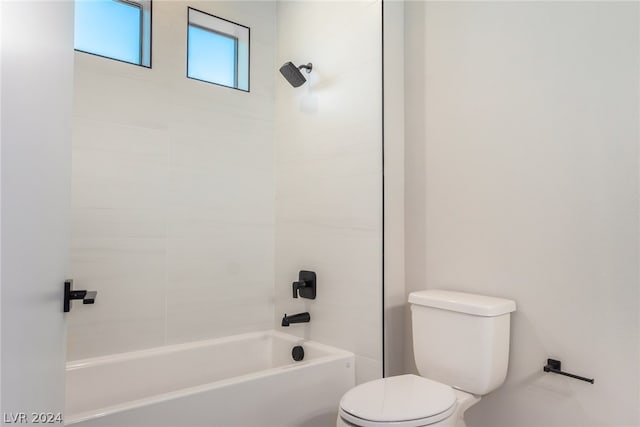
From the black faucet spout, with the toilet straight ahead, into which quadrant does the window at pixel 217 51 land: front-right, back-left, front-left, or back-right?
back-right

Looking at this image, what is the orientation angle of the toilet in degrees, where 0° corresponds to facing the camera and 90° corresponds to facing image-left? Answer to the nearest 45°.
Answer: approximately 45°

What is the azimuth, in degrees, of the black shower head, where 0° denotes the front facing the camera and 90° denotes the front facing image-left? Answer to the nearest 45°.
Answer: approximately 45°
